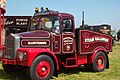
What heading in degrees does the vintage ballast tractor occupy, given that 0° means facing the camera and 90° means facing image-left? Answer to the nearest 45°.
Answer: approximately 45°

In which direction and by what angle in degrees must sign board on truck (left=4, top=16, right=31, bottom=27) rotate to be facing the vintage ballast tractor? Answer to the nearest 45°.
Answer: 0° — it already faces it

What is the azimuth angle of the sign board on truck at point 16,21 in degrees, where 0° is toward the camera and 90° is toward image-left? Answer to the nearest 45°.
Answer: approximately 0°
